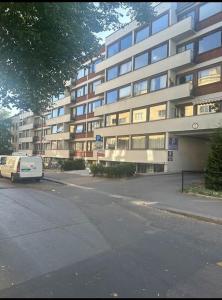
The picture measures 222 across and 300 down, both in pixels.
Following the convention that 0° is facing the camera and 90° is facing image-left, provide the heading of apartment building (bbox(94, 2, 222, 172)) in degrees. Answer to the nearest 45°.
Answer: approximately 45°

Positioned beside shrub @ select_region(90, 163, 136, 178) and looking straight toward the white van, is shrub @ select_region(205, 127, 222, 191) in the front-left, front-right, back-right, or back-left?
back-left

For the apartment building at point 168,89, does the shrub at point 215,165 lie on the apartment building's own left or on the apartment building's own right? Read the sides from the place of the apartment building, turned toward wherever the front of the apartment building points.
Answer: on the apartment building's own left

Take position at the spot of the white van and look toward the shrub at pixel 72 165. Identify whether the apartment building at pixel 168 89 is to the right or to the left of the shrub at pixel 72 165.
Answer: right

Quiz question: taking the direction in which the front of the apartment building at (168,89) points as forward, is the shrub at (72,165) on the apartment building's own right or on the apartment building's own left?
on the apartment building's own right
